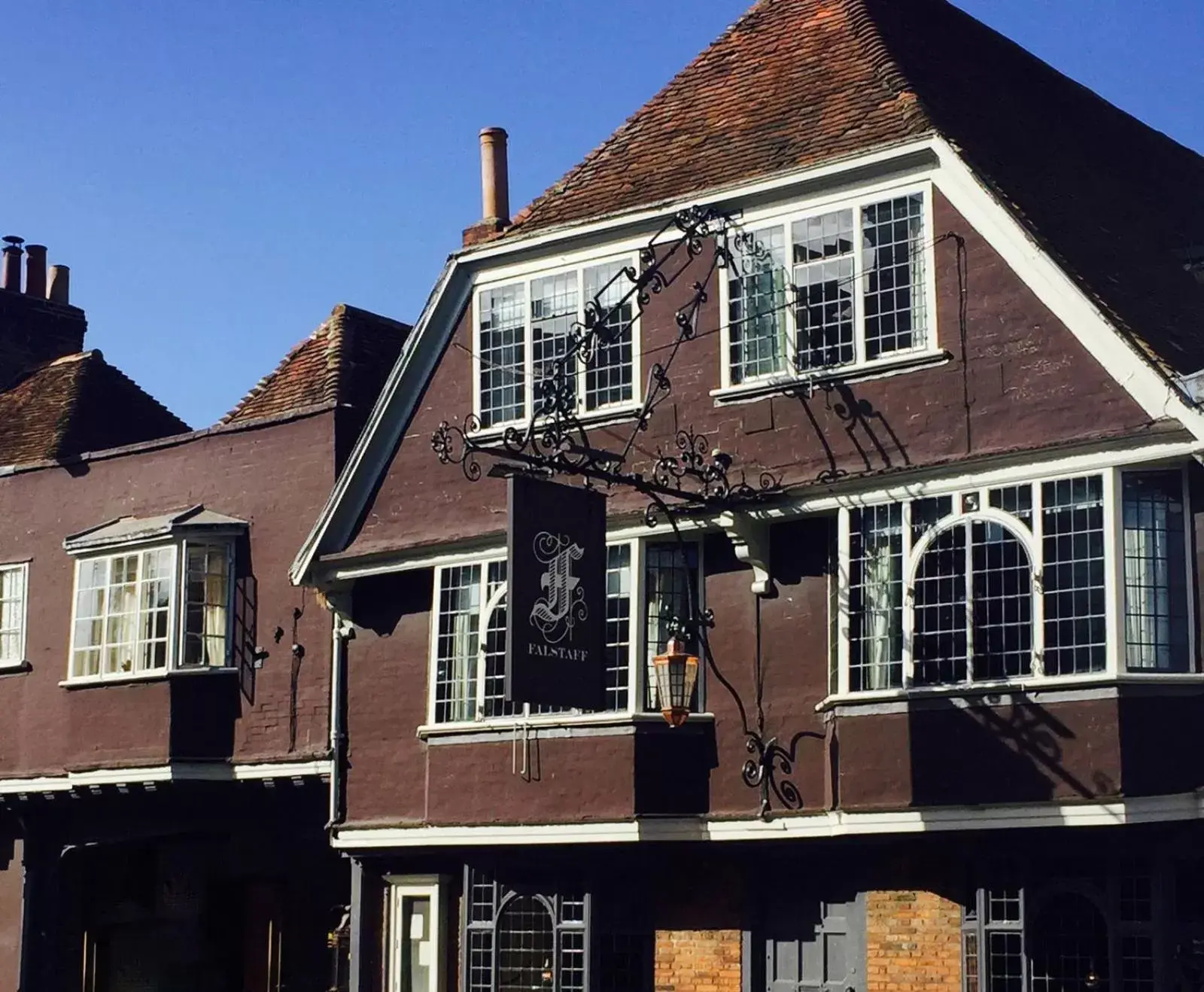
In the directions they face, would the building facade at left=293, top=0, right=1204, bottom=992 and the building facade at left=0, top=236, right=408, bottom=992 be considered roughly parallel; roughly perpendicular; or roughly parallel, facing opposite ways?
roughly parallel

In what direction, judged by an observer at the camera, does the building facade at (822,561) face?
facing the viewer and to the left of the viewer

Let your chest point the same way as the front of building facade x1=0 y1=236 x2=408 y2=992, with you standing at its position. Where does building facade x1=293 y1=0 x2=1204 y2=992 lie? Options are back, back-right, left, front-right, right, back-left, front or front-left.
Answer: left

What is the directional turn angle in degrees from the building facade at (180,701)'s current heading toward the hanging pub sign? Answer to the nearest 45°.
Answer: approximately 45° to its left

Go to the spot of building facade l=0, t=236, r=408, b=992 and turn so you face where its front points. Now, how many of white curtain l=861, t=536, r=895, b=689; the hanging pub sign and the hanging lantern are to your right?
0

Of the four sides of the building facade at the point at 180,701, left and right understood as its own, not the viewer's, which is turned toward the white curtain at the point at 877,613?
left

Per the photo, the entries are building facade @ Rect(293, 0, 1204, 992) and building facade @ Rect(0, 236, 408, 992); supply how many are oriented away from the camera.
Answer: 0

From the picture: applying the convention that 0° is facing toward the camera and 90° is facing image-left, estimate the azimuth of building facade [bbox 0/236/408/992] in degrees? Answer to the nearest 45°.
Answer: approximately 45°

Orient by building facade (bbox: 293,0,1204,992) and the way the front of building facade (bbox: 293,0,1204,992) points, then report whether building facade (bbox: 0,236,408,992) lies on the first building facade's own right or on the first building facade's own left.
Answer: on the first building facade's own right
